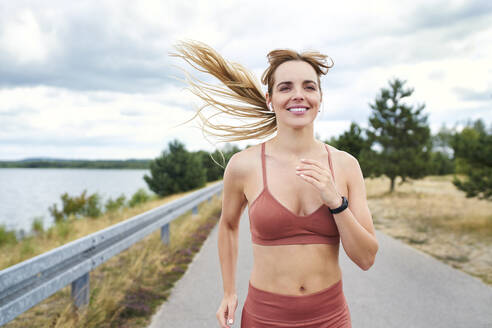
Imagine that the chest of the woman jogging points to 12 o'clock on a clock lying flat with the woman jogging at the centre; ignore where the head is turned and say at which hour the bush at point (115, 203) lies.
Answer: The bush is roughly at 5 o'clock from the woman jogging.

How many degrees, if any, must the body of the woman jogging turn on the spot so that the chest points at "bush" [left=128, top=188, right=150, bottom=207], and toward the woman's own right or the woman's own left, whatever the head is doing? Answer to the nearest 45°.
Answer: approximately 180°

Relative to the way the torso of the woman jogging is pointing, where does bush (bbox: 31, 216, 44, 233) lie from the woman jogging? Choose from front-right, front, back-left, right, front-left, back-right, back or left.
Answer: back-right

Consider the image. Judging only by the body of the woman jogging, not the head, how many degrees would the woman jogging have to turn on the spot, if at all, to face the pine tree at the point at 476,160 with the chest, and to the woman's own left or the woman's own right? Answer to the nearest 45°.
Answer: approximately 135° to the woman's own left

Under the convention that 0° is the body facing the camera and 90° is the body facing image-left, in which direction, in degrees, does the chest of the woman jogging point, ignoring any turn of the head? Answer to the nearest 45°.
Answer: approximately 0°

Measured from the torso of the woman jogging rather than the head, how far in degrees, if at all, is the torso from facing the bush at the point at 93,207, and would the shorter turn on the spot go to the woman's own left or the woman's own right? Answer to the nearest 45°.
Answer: approximately 135° to the woman's own right

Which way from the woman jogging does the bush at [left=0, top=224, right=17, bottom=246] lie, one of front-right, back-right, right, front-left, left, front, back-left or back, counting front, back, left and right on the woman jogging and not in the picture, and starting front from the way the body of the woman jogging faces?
back-right

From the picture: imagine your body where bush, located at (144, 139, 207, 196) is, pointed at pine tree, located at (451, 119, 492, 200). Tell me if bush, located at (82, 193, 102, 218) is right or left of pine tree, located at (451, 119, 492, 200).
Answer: right

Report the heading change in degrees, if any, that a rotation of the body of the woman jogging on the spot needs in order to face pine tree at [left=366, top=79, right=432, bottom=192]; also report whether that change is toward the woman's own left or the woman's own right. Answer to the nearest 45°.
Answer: approximately 180°
